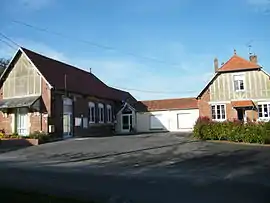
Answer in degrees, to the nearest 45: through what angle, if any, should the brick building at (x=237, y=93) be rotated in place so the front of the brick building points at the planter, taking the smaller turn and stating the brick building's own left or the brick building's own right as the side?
approximately 45° to the brick building's own right

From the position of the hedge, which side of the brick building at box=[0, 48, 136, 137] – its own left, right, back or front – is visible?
left

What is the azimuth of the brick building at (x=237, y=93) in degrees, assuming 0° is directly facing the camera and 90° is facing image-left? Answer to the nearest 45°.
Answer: approximately 0°

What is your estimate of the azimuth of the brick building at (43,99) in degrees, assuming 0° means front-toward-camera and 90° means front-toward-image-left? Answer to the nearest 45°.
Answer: approximately 45°

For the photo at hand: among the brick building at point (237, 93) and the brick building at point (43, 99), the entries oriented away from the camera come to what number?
0

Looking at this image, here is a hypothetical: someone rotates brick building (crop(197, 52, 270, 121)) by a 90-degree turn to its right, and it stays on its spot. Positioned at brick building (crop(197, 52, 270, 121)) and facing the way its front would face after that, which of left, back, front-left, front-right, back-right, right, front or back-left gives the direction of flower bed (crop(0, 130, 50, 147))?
front-left

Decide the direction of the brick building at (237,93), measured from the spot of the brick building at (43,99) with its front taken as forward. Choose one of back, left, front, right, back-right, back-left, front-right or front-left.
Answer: back-left

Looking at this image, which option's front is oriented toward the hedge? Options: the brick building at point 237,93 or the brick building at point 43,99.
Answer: the brick building at point 237,93
